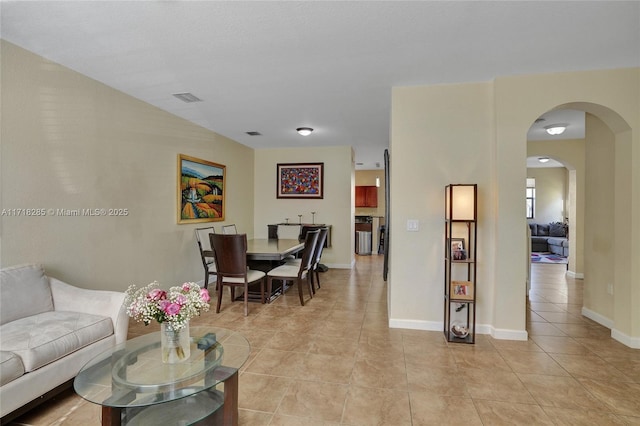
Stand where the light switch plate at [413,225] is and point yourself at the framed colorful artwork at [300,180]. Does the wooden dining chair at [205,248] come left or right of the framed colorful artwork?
left

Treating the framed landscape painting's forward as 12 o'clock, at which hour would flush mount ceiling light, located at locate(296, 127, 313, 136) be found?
The flush mount ceiling light is roughly at 11 o'clock from the framed landscape painting.

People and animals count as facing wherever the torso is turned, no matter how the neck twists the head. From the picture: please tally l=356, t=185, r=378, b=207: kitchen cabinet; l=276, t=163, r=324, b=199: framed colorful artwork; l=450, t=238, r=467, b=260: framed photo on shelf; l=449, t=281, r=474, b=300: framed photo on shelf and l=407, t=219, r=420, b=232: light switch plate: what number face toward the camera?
5

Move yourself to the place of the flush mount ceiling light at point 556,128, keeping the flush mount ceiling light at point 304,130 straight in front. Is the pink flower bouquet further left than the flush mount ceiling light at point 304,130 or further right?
left

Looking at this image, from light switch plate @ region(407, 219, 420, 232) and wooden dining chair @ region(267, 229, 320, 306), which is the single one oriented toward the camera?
the light switch plate

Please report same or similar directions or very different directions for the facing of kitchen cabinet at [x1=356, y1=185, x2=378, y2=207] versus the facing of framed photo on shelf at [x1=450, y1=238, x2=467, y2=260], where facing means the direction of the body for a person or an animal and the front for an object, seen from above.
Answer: same or similar directions

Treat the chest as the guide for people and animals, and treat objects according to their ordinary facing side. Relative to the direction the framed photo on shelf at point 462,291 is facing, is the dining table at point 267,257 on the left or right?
on its right

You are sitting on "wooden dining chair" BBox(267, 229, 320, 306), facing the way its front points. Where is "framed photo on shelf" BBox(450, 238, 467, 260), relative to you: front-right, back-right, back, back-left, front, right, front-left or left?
back

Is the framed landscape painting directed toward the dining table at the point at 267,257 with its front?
yes

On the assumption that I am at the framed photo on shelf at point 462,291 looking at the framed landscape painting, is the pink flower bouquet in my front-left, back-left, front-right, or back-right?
front-left

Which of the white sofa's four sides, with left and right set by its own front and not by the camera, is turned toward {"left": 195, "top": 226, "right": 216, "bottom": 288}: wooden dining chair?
left

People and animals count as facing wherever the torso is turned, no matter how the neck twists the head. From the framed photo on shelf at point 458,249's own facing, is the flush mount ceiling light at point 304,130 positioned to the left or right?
on its right

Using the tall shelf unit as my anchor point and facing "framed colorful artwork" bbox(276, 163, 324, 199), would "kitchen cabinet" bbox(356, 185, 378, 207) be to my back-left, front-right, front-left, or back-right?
front-right

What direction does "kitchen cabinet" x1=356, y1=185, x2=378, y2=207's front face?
toward the camera

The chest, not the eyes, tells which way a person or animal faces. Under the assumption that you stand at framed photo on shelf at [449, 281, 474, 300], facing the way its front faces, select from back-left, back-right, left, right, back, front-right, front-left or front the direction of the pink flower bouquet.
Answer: front-right

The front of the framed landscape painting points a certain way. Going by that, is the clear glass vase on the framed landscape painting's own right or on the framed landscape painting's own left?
on the framed landscape painting's own right

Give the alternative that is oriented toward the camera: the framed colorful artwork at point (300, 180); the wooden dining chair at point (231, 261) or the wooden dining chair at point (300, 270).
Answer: the framed colorful artwork

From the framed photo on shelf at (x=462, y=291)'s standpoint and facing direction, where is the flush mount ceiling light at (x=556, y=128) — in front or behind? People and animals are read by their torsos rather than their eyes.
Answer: behind

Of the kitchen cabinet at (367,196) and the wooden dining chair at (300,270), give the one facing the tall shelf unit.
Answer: the kitchen cabinet

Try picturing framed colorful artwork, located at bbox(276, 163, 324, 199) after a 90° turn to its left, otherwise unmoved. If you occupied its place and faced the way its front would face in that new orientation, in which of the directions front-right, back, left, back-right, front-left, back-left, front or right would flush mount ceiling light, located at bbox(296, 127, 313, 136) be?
right

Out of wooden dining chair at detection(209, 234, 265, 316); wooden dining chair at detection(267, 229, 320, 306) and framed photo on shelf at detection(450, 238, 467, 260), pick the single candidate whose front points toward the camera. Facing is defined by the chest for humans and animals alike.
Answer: the framed photo on shelf
